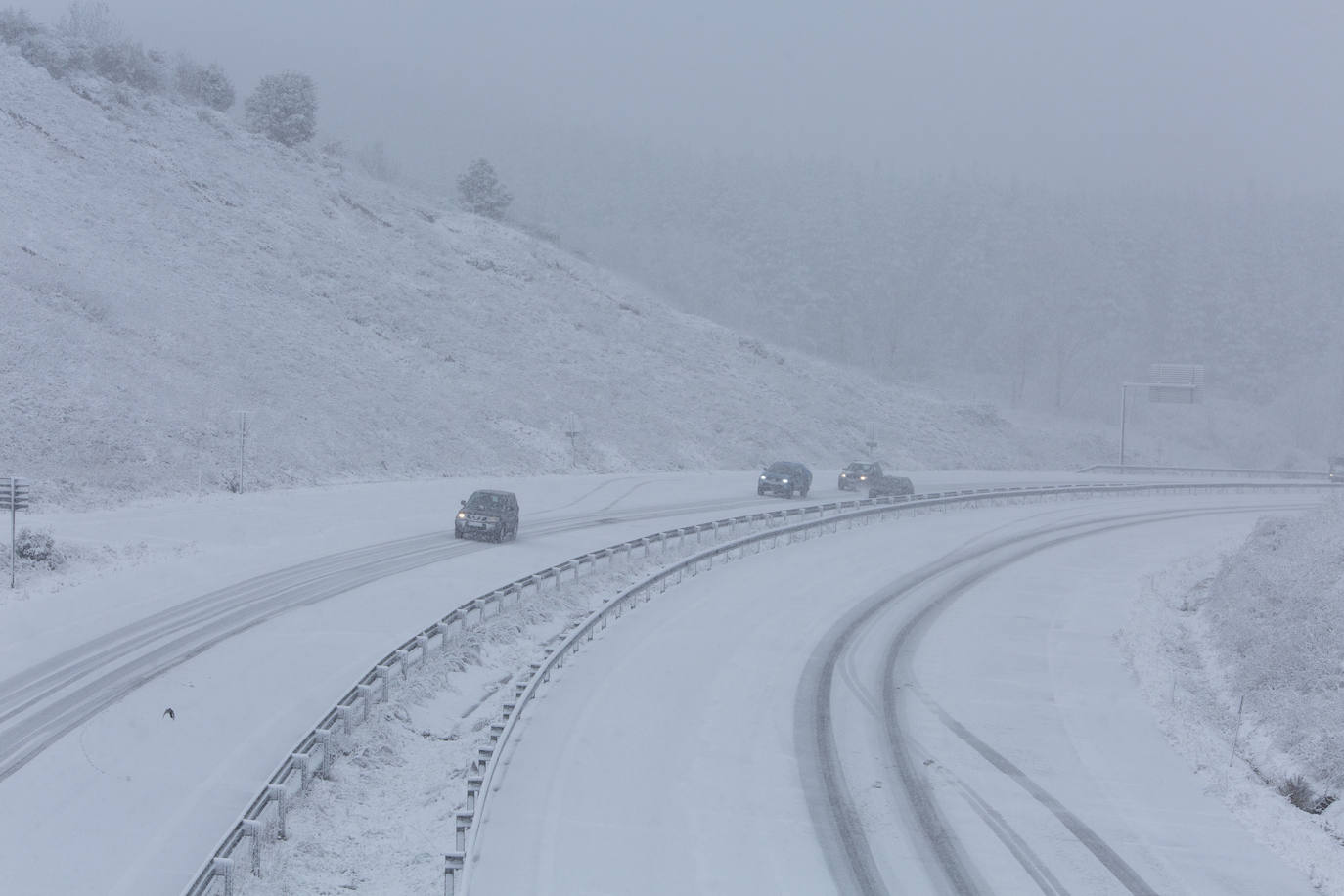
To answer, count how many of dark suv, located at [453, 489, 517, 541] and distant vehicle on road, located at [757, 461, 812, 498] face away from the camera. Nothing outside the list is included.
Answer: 0

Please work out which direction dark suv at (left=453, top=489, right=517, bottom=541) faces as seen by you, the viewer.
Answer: facing the viewer and to the left of the viewer

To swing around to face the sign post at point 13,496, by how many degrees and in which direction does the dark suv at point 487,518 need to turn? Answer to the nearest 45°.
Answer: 0° — it already faces it

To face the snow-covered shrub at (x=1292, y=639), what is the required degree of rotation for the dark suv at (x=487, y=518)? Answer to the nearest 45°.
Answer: approximately 90° to its left

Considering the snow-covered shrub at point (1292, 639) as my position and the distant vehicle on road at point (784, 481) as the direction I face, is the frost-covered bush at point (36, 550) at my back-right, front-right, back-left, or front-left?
front-left

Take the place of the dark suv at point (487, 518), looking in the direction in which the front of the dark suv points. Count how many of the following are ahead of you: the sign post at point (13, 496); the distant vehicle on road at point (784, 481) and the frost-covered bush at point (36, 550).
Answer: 2

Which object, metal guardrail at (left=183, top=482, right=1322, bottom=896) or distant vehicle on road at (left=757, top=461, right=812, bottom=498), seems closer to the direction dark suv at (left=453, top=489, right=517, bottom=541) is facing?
the metal guardrail

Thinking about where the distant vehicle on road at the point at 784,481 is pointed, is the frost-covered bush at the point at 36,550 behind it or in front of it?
in front

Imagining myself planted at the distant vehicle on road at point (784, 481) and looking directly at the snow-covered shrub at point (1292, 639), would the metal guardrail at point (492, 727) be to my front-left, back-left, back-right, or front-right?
front-right

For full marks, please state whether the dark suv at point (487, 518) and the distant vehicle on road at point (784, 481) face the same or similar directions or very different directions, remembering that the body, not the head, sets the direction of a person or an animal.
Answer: same or similar directions

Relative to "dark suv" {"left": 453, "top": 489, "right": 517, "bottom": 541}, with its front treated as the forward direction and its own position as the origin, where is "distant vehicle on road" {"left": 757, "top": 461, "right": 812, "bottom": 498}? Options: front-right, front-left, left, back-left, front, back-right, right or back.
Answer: back

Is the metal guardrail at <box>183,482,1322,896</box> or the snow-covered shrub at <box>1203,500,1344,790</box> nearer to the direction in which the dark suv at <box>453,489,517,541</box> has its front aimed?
the metal guardrail

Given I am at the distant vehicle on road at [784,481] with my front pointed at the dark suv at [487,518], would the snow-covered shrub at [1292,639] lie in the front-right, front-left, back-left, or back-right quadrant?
front-left
